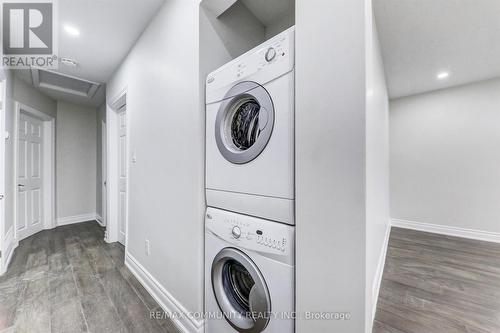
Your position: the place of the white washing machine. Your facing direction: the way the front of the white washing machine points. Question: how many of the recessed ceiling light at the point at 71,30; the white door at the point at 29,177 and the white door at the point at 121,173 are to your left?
0

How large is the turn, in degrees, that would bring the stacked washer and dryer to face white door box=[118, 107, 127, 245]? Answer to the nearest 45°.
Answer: approximately 90° to its right

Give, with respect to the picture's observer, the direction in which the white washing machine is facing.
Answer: facing the viewer and to the left of the viewer

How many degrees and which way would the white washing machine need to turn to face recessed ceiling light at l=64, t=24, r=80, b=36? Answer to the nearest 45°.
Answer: approximately 90° to its right

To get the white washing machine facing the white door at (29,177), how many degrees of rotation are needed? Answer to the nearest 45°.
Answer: approximately 90° to its right

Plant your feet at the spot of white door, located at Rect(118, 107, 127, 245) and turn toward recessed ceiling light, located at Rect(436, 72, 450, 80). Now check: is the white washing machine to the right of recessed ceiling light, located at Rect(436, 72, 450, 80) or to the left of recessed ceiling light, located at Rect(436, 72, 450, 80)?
right

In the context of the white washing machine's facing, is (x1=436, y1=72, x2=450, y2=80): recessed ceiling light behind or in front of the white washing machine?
behind

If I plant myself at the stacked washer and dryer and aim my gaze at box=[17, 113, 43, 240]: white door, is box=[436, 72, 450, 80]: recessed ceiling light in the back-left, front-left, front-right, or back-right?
back-right

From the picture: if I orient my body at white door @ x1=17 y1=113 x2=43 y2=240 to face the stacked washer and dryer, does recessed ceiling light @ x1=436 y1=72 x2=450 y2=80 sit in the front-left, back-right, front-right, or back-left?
front-left

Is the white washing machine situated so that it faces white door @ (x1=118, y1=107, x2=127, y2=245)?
no

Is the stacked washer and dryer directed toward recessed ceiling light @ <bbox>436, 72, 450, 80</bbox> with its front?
no

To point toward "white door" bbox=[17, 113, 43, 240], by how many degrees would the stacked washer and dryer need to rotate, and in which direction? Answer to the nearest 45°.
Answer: approximately 90° to its right

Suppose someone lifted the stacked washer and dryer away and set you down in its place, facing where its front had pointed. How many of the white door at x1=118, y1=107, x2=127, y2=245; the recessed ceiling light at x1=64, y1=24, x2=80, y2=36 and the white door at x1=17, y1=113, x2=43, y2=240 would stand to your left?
0
